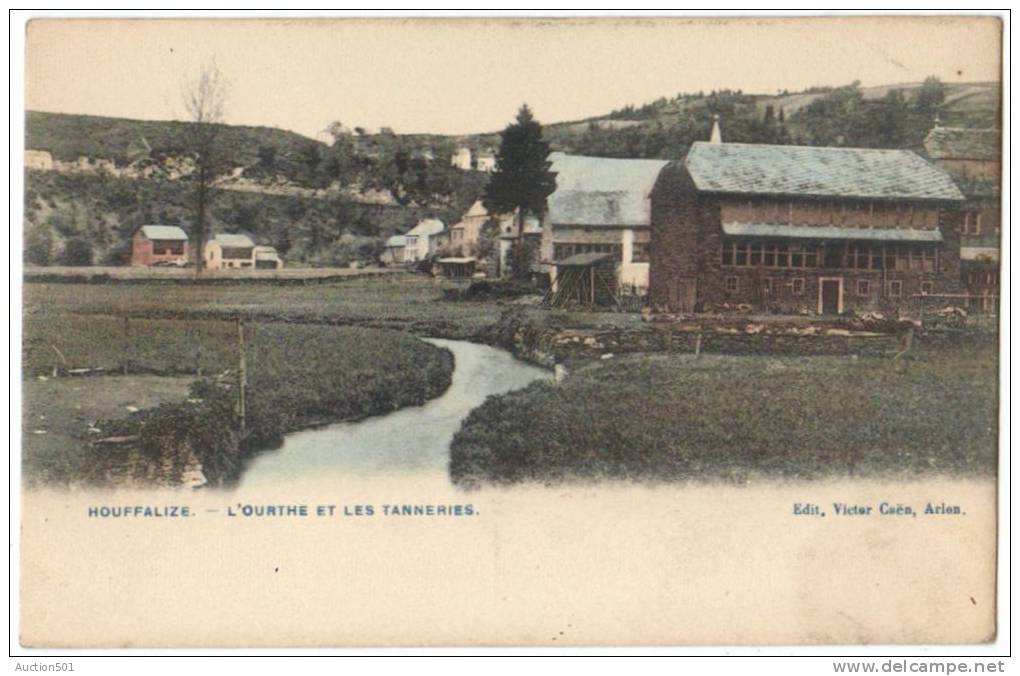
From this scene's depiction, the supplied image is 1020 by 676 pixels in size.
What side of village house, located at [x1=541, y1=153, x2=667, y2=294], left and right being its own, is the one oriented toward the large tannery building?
left

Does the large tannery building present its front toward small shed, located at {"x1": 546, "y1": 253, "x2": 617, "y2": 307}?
no

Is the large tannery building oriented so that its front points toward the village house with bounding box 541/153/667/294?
no

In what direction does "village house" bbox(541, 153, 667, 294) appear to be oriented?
toward the camera

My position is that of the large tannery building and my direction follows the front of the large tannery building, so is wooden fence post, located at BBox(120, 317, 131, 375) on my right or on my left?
on my right
